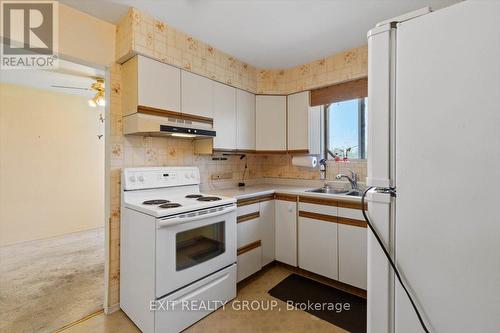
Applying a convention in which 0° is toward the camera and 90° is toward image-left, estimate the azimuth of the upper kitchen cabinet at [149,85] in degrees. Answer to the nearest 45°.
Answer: approximately 315°

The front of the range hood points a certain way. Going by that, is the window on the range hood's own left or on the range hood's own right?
on the range hood's own left

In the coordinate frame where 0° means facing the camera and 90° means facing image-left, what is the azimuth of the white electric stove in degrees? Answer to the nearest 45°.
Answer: approximately 315°

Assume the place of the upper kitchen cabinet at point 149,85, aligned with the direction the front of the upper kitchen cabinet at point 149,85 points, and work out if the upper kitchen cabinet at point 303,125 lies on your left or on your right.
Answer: on your left

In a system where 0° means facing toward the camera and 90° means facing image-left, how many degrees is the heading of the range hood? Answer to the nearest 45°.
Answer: approximately 315°

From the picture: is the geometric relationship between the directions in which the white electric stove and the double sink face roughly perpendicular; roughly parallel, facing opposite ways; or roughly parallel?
roughly perpendicular

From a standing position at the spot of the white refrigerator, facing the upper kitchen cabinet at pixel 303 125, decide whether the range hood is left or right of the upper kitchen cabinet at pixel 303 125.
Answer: left

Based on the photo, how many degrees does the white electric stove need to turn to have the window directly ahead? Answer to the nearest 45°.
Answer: approximately 45° to its left
